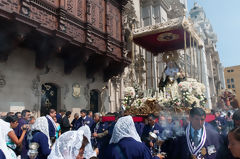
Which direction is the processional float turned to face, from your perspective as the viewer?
facing the viewer and to the left of the viewer

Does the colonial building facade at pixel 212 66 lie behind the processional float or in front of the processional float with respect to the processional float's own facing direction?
behind

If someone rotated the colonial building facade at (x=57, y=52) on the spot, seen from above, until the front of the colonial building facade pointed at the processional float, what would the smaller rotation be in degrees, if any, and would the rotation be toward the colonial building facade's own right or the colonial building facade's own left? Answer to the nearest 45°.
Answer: approximately 45° to the colonial building facade's own left

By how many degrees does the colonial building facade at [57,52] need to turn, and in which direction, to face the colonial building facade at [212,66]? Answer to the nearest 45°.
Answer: approximately 90° to its left

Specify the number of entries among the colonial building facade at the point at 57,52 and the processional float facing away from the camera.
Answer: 0

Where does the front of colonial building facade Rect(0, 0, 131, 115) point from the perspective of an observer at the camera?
facing the viewer and to the right of the viewer

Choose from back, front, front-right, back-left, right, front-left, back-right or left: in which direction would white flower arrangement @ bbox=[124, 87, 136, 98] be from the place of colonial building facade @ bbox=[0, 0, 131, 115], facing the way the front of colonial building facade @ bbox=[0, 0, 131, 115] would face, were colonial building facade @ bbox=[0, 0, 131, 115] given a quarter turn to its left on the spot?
right
